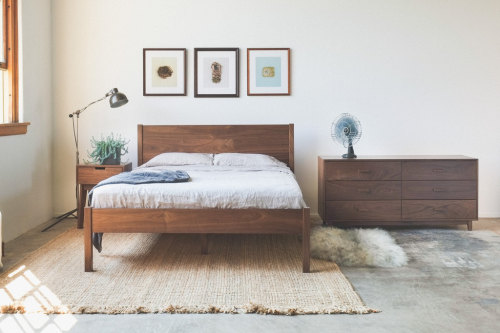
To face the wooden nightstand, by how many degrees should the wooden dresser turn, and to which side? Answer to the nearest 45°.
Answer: approximately 90° to its right

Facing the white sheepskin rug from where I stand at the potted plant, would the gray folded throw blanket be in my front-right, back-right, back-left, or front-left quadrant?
front-right

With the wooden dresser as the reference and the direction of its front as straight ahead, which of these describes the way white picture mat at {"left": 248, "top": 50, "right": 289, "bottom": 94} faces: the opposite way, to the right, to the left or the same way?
the same way

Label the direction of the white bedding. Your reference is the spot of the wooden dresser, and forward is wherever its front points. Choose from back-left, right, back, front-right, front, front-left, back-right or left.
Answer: front-right

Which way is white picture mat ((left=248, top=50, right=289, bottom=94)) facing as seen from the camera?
toward the camera

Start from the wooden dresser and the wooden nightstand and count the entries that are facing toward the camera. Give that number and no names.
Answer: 2

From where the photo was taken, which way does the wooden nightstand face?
toward the camera

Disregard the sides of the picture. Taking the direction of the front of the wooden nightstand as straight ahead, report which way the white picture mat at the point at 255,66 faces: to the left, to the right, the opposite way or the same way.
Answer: the same way

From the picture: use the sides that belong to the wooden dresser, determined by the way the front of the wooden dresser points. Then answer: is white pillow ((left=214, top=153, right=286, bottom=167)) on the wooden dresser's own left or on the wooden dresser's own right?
on the wooden dresser's own right

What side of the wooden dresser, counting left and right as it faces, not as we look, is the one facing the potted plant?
right

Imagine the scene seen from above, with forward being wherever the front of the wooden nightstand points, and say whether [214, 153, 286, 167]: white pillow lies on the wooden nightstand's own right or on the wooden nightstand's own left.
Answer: on the wooden nightstand's own left
